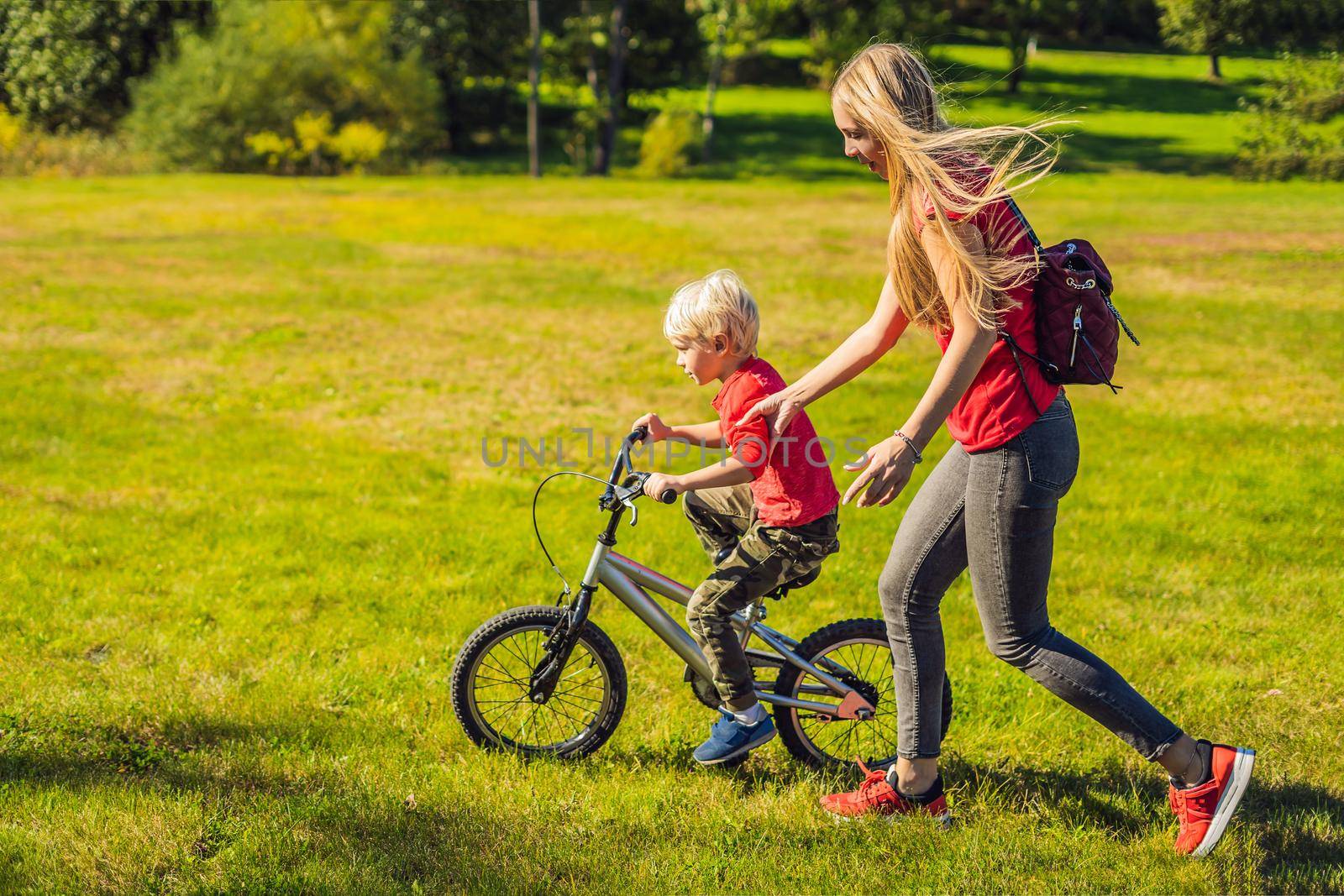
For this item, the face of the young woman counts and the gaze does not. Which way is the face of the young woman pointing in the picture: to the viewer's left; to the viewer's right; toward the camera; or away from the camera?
to the viewer's left

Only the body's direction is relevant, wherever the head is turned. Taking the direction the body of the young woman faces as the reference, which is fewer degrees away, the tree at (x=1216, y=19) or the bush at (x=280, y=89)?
the bush

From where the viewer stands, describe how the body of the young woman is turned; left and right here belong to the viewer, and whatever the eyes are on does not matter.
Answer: facing to the left of the viewer

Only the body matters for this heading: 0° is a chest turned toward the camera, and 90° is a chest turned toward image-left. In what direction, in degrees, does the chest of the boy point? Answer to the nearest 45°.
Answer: approximately 90°

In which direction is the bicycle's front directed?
to the viewer's left

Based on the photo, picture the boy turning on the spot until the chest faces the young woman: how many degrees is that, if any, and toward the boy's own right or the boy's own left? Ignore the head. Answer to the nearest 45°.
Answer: approximately 135° to the boy's own left

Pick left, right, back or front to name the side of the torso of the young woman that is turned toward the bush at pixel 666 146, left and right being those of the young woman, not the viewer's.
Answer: right

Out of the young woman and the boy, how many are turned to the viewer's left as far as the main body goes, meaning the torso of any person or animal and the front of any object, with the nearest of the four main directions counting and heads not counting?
2

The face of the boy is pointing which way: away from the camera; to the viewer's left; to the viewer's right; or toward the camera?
to the viewer's left

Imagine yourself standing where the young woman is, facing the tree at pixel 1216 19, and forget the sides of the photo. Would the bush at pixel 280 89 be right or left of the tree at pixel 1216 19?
left
